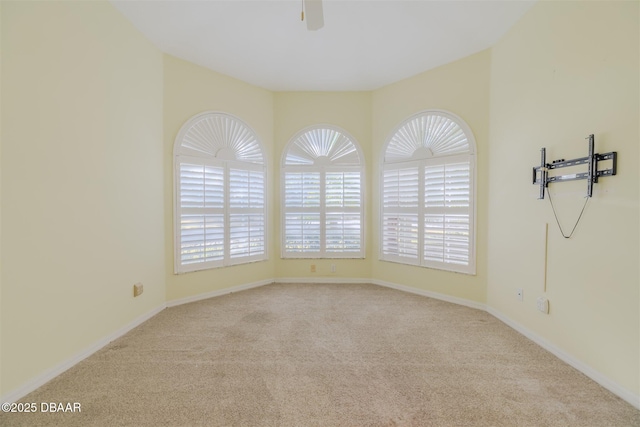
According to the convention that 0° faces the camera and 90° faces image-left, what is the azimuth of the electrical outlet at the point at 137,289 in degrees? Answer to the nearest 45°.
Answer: approximately 315°

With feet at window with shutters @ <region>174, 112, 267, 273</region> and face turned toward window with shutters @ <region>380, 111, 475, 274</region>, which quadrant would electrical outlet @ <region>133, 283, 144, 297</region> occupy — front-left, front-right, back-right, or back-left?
back-right

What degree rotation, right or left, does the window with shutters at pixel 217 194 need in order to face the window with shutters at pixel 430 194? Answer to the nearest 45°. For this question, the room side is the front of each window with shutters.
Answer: approximately 45° to its left

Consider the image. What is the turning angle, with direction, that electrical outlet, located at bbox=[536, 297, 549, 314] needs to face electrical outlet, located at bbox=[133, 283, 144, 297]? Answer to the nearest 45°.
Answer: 0° — it already faces it

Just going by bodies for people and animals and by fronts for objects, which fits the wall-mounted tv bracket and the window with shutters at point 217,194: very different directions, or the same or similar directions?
very different directions

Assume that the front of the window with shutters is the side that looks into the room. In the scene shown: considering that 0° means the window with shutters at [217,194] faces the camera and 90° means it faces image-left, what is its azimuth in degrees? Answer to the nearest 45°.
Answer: approximately 315°

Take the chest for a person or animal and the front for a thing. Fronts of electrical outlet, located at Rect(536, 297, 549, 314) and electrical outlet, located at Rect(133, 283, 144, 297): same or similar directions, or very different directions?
very different directions

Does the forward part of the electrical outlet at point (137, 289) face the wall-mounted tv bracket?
yes

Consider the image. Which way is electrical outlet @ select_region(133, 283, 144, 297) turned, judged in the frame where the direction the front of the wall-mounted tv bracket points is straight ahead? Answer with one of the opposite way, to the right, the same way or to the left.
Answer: the opposite way
